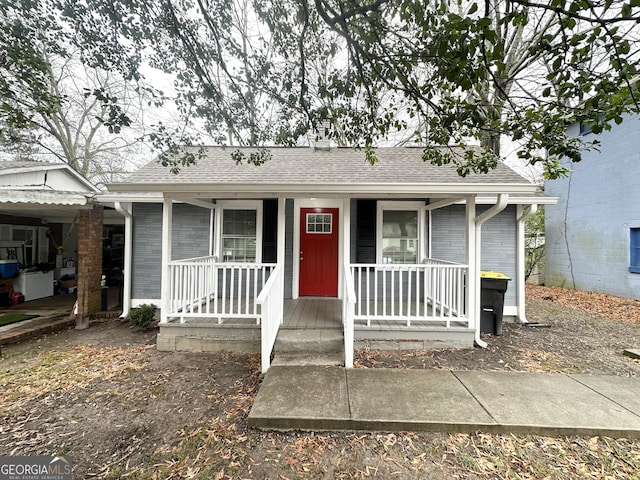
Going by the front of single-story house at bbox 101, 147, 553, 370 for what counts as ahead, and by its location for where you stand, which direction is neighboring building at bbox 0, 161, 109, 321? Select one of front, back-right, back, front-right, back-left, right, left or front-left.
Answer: right

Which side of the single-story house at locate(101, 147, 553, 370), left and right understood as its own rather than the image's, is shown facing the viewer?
front

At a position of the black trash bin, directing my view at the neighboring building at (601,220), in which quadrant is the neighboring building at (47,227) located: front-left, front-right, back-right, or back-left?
back-left

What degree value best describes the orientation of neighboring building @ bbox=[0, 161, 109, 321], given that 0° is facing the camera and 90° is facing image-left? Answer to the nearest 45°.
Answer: approximately 0°

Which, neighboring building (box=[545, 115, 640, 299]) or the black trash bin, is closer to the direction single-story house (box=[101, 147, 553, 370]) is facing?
the black trash bin

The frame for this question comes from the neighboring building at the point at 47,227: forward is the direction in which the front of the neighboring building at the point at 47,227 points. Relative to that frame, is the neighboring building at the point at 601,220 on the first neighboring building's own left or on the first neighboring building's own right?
on the first neighboring building's own left

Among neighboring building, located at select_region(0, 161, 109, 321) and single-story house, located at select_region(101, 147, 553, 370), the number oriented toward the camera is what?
2

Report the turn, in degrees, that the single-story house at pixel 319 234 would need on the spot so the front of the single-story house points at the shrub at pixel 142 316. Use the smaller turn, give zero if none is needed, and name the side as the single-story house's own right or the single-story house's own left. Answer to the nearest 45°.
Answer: approximately 90° to the single-story house's own right

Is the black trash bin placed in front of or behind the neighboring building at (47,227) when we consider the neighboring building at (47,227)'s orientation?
in front

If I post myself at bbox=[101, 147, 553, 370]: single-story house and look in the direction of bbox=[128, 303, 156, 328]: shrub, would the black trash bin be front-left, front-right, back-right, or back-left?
back-left

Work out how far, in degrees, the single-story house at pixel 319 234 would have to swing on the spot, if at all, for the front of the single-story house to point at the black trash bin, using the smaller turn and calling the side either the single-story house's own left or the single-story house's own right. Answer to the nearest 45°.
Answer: approximately 90° to the single-story house's own left
